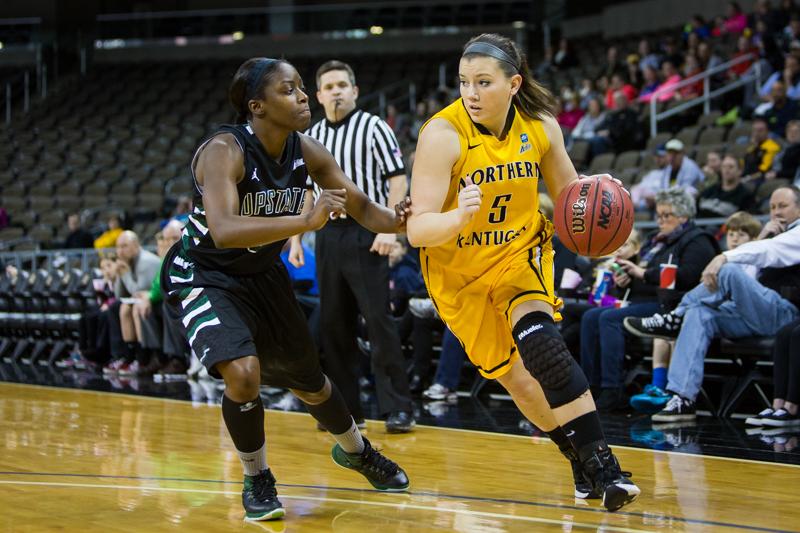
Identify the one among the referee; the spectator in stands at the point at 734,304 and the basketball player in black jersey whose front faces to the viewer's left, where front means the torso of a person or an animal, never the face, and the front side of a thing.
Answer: the spectator in stands

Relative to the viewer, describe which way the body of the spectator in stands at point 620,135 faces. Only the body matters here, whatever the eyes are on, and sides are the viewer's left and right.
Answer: facing the viewer and to the left of the viewer

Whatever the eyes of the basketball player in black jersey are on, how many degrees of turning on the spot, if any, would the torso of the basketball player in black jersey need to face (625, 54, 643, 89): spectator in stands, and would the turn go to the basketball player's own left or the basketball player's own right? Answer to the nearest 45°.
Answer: approximately 90° to the basketball player's own left

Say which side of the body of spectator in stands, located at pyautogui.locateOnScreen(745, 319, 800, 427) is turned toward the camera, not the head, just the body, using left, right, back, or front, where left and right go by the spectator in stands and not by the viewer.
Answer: left

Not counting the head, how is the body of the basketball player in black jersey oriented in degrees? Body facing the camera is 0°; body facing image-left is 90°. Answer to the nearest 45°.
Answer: approximately 315°

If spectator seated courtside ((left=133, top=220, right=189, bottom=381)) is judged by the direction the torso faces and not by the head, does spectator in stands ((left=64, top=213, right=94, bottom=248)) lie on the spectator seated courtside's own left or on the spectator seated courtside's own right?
on the spectator seated courtside's own right

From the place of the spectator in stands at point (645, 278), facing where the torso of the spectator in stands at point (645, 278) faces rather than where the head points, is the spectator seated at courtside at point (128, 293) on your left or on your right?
on your right

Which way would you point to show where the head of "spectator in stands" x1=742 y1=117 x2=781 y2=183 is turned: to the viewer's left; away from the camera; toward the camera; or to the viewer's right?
toward the camera

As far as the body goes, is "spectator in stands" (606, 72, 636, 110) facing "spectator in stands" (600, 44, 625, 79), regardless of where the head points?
no

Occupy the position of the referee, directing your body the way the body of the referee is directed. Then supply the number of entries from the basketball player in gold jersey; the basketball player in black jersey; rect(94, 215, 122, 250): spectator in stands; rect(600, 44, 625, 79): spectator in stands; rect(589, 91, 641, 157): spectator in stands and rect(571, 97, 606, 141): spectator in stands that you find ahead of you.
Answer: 2

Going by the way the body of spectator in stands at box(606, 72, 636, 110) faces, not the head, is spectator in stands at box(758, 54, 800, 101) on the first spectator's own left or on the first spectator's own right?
on the first spectator's own left

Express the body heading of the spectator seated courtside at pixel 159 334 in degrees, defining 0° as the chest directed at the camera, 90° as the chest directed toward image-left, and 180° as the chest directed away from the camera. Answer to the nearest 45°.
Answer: approximately 45°

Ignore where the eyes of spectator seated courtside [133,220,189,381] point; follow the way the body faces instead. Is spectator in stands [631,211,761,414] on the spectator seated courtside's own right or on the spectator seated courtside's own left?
on the spectator seated courtside's own left

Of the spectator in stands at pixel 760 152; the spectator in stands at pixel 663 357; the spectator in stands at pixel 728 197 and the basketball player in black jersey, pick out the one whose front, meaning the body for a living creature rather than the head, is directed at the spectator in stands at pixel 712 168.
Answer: the spectator in stands at pixel 760 152

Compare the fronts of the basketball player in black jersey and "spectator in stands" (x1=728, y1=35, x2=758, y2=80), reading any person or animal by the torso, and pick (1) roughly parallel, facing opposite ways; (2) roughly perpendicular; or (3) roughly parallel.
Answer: roughly perpendicular

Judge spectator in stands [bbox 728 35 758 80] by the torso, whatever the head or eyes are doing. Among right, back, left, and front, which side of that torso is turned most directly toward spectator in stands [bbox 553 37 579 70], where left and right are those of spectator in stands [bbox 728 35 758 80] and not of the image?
right

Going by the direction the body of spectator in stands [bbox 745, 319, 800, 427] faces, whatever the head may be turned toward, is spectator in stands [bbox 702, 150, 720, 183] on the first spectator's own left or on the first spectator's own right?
on the first spectator's own right
